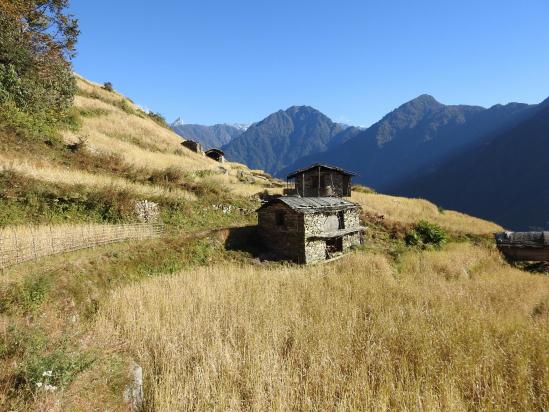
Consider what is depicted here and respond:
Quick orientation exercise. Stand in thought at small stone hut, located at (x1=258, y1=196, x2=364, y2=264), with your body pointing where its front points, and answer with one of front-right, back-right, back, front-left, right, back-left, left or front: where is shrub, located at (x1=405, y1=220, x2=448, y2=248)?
left

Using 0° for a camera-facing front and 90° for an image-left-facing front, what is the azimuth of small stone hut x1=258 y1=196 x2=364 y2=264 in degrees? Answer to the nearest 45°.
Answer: approximately 315°

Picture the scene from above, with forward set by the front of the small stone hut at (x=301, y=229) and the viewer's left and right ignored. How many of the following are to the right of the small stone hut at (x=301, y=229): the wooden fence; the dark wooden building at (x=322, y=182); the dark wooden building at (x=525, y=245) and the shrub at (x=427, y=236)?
1

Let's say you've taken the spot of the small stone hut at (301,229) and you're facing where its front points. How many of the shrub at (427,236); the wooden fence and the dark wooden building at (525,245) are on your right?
1

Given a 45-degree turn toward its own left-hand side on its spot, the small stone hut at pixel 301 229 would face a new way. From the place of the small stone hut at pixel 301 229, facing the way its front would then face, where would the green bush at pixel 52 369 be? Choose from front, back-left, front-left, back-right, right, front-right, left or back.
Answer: right

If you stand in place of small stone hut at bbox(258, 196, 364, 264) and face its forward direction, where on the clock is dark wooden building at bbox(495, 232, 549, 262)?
The dark wooden building is roughly at 10 o'clock from the small stone hut.

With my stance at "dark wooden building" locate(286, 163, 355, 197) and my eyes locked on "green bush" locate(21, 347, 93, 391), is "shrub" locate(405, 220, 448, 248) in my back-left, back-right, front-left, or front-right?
front-left

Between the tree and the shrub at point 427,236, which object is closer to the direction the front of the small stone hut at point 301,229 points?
the shrub

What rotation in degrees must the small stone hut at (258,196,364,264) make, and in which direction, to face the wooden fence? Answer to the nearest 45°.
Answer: approximately 90° to its right

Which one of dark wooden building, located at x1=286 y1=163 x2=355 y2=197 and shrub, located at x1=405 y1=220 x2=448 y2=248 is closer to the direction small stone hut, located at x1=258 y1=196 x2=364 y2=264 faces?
the shrub

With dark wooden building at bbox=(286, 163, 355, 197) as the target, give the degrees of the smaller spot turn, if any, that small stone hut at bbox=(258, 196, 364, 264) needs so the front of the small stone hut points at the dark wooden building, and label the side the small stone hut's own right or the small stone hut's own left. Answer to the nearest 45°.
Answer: approximately 135° to the small stone hut's own left
